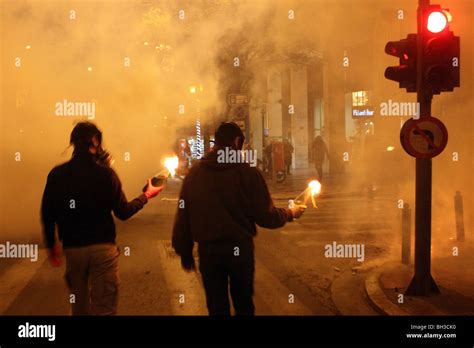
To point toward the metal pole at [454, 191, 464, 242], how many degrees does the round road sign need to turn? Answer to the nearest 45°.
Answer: approximately 180°

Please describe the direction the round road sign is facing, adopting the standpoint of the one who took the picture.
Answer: facing the viewer

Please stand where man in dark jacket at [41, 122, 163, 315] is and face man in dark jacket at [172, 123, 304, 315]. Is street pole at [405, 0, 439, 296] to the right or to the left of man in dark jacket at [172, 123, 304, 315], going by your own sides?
left

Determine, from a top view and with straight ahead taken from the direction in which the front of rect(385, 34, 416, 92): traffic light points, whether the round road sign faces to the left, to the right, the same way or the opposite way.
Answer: to the left

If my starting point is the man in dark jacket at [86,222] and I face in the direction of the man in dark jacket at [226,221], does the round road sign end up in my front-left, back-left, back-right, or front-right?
front-left

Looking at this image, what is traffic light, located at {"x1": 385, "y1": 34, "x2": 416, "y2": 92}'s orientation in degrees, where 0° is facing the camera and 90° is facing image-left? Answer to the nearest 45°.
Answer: approximately 90°

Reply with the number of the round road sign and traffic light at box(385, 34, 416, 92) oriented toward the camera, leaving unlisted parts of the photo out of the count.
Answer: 1

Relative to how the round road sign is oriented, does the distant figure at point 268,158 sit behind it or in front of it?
behind

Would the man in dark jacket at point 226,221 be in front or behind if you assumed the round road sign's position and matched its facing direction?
in front

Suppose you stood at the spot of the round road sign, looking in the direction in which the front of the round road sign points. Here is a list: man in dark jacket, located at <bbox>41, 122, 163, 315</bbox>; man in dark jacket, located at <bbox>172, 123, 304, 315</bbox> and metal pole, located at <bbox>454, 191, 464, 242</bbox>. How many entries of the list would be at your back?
1
